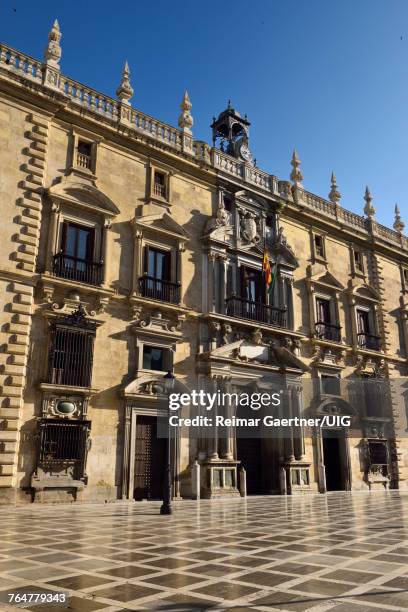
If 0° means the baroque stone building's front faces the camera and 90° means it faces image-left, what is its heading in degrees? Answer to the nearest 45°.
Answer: approximately 315°
